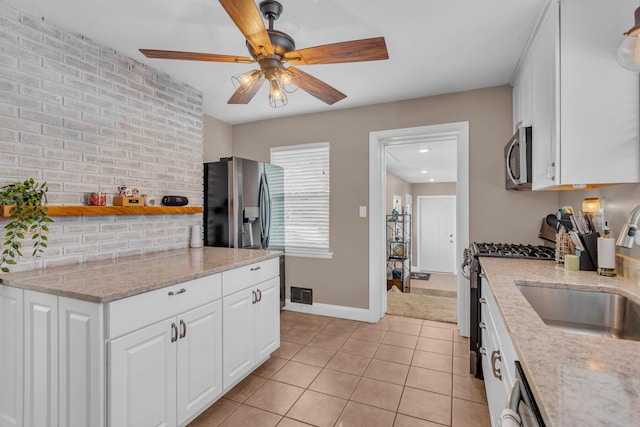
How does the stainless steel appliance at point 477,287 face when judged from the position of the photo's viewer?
facing to the left of the viewer

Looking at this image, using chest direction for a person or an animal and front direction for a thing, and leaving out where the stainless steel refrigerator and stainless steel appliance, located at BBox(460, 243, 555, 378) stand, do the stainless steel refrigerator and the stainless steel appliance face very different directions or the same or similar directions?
very different directions

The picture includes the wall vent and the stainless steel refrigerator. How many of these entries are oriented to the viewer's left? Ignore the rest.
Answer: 0

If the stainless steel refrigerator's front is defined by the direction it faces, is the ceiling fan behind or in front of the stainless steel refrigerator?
in front

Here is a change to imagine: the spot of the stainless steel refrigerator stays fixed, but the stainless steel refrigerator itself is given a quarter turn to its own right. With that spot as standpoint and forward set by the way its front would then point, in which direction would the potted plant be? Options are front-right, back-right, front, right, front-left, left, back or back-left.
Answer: front

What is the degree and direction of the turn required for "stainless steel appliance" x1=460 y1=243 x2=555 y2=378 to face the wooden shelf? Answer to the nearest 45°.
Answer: approximately 45° to its left

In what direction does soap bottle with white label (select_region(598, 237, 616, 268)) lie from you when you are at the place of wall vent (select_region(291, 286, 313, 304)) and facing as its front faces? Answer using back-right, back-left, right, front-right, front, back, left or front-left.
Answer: front-left

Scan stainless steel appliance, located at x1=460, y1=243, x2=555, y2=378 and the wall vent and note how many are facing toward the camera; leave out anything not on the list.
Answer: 1

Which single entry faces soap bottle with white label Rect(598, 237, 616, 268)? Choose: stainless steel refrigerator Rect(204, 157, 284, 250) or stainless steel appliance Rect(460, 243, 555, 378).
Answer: the stainless steel refrigerator

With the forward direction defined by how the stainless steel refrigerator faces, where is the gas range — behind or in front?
in front

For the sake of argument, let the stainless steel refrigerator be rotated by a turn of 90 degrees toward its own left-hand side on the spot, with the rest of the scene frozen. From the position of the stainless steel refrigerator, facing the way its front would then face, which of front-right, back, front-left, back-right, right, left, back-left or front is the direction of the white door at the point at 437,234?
front

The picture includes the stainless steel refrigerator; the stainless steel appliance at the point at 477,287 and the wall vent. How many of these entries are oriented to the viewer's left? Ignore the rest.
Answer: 1

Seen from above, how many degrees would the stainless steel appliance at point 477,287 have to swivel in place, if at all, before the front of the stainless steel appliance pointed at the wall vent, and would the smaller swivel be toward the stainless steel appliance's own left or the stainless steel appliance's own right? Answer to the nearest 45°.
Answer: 0° — it already faces it
